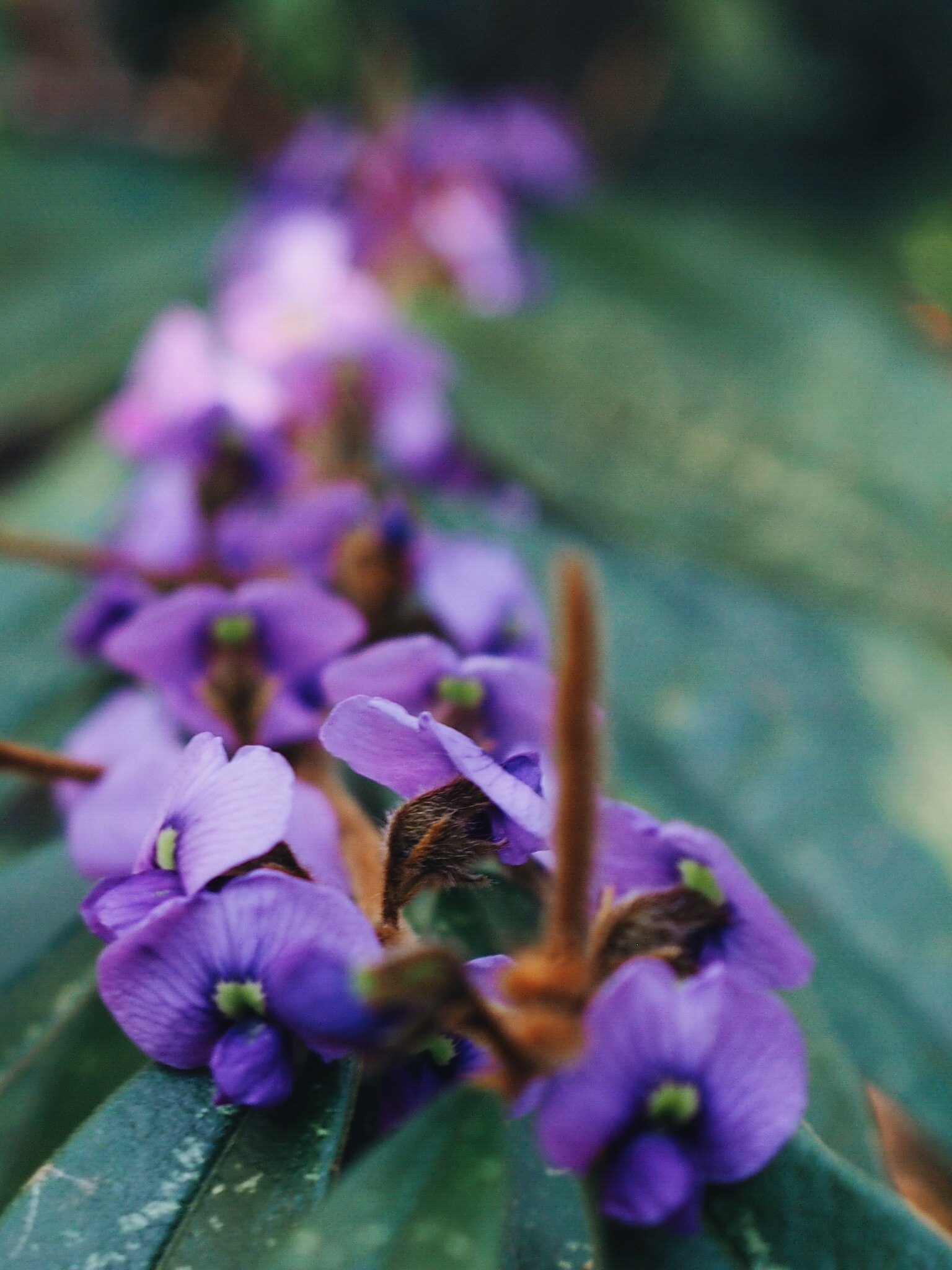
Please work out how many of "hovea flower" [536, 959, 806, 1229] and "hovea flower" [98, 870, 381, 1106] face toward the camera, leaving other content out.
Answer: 2

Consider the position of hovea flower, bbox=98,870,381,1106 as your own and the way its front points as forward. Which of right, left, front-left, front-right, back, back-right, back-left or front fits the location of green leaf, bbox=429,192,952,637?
back

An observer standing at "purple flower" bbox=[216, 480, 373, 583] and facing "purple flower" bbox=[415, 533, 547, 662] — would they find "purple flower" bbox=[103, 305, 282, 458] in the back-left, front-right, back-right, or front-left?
back-left

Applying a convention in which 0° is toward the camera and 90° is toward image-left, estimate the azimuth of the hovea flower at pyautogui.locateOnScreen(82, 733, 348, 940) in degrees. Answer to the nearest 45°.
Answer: approximately 45°

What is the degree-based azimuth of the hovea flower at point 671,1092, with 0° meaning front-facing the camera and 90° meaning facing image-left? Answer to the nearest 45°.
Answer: approximately 0°

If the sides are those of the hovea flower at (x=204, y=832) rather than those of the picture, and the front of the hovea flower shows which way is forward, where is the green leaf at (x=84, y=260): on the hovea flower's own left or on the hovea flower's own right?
on the hovea flower's own right
